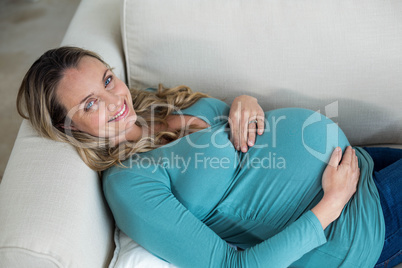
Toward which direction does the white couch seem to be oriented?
toward the camera
